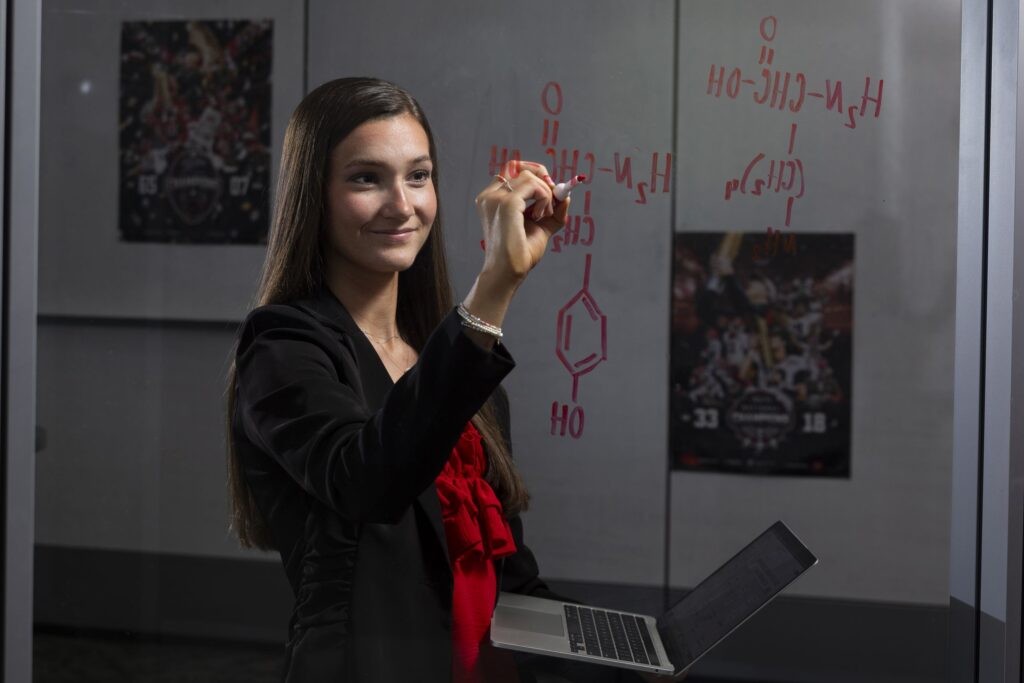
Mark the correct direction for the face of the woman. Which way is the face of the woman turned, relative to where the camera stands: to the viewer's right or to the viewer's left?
to the viewer's right

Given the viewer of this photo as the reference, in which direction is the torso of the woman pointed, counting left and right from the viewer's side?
facing the viewer and to the right of the viewer

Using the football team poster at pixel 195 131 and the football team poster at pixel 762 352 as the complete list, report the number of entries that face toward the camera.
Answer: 2

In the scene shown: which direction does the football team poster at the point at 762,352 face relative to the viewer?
toward the camera

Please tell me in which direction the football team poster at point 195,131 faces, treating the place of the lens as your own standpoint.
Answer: facing the viewer
